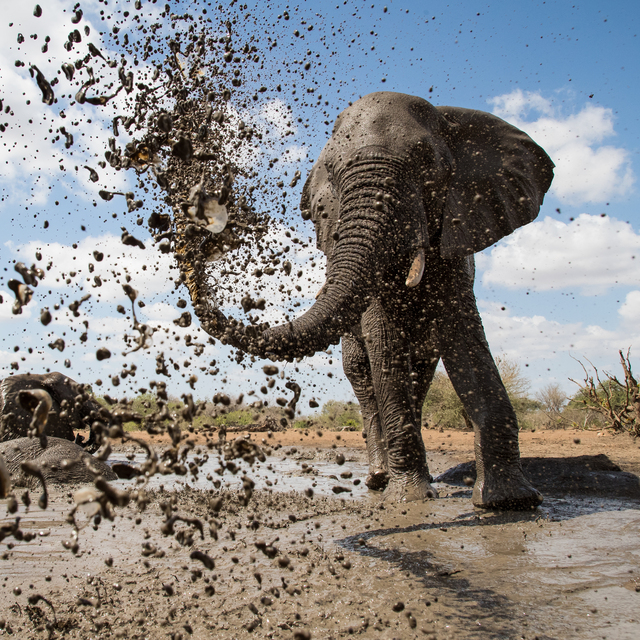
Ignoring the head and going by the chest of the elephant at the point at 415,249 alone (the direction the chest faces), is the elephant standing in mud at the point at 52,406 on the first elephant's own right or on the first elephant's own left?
on the first elephant's own right

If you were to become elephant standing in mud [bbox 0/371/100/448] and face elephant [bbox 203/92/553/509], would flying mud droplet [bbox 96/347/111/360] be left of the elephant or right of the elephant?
right

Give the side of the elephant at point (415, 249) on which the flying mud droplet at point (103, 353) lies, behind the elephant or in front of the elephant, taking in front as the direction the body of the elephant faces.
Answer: in front

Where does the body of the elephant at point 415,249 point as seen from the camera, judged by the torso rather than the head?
toward the camera

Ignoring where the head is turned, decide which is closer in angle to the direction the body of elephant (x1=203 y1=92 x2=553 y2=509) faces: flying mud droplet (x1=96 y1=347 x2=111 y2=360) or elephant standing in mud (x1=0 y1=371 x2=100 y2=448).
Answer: the flying mud droplet
